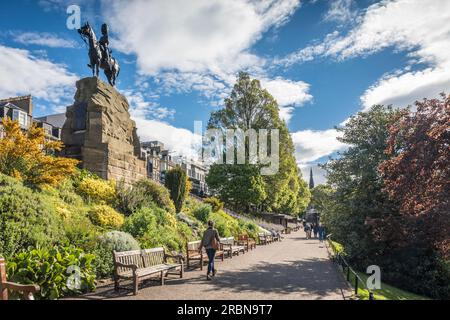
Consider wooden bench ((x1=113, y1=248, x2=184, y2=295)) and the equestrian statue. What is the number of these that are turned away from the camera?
0

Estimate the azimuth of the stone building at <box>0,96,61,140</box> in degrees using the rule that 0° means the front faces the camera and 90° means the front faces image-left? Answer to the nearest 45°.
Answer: approximately 315°

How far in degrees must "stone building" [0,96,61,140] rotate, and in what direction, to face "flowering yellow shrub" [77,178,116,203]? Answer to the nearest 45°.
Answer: approximately 45° to its right

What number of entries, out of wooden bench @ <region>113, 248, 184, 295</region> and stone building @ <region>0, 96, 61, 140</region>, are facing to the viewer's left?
0

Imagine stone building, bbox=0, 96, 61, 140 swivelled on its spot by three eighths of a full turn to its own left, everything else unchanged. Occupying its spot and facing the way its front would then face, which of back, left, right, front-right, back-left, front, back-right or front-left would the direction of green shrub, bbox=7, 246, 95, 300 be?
back

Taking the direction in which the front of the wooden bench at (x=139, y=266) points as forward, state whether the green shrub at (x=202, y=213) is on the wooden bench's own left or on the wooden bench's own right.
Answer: on the wooden bench's own left

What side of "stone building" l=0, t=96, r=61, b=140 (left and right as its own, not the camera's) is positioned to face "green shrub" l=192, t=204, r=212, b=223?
front

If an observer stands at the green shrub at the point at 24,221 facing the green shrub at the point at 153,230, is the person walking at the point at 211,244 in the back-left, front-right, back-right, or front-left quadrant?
front-right

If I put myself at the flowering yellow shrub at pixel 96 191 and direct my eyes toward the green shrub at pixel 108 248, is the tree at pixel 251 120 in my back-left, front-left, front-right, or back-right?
back-left

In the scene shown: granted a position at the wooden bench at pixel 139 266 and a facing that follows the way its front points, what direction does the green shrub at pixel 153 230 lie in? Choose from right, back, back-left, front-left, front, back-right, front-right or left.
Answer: back-left

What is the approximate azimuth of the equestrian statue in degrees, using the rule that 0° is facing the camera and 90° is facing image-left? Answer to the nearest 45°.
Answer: approximately 45°

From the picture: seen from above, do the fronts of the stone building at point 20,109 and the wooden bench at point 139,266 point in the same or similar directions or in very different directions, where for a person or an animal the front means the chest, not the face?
same or similar directions

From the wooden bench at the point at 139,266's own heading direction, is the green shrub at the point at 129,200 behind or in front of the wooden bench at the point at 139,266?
behind

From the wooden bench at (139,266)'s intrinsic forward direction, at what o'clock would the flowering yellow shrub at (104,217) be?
The flowering yellow shrub is roughly at 7 o'clock from the wooden bench.

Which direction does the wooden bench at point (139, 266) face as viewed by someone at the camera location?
facing the viewer and to the right of the viewer
